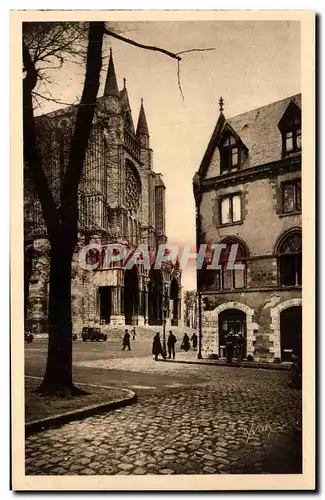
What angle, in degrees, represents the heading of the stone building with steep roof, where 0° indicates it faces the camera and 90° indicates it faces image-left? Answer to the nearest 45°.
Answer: approximately 45°

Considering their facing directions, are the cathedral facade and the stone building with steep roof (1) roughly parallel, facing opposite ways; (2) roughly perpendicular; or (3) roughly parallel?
roughly perpendicular
